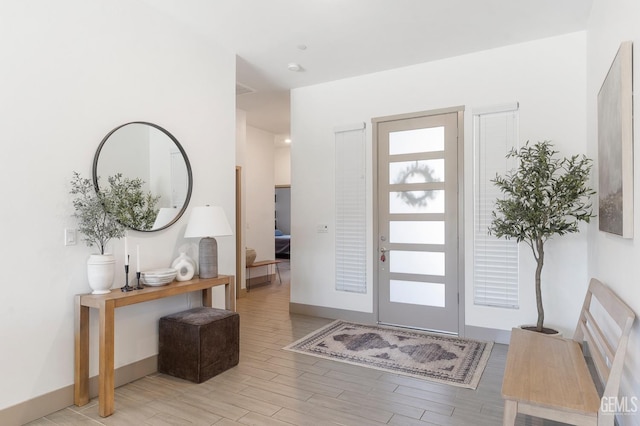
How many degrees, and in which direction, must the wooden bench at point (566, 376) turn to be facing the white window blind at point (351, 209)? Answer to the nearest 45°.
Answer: approximately 45° to its right

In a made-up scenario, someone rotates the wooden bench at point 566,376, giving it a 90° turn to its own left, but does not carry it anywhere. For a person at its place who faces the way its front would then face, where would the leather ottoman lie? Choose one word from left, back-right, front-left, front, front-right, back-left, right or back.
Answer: right

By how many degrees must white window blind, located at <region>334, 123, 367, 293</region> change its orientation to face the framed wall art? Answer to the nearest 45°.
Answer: approximately 90° to its left

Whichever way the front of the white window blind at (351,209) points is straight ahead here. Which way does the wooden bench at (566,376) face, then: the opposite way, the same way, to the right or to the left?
to the right

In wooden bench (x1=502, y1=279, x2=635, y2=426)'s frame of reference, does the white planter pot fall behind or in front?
in front

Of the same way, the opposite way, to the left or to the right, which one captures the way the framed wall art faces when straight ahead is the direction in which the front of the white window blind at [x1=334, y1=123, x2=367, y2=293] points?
to the right

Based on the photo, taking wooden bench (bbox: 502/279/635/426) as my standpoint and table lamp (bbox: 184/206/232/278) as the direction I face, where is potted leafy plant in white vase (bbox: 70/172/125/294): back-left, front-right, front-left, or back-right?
front-left

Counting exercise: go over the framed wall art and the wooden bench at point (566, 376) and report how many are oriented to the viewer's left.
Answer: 2

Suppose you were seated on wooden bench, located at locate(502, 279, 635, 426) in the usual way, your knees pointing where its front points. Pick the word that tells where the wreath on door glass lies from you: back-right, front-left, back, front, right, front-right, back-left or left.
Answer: front-right

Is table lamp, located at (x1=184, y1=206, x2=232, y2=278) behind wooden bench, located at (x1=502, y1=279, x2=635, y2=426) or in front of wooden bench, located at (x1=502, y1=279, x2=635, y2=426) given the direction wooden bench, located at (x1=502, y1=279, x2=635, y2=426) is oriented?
in front

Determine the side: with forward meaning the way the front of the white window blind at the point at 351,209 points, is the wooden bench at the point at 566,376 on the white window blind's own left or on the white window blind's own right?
on the white window blind's own left

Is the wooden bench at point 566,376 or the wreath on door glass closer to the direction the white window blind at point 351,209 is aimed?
the wooden bench

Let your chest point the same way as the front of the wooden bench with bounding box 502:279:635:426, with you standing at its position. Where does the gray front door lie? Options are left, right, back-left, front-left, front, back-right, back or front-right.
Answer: front-right

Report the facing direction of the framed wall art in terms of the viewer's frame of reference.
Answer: facing to the left of the viewer

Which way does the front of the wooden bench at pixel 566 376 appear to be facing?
to the viewer's left

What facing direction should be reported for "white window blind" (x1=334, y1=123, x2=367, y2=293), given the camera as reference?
facing the viewer and to the left of the viewer
